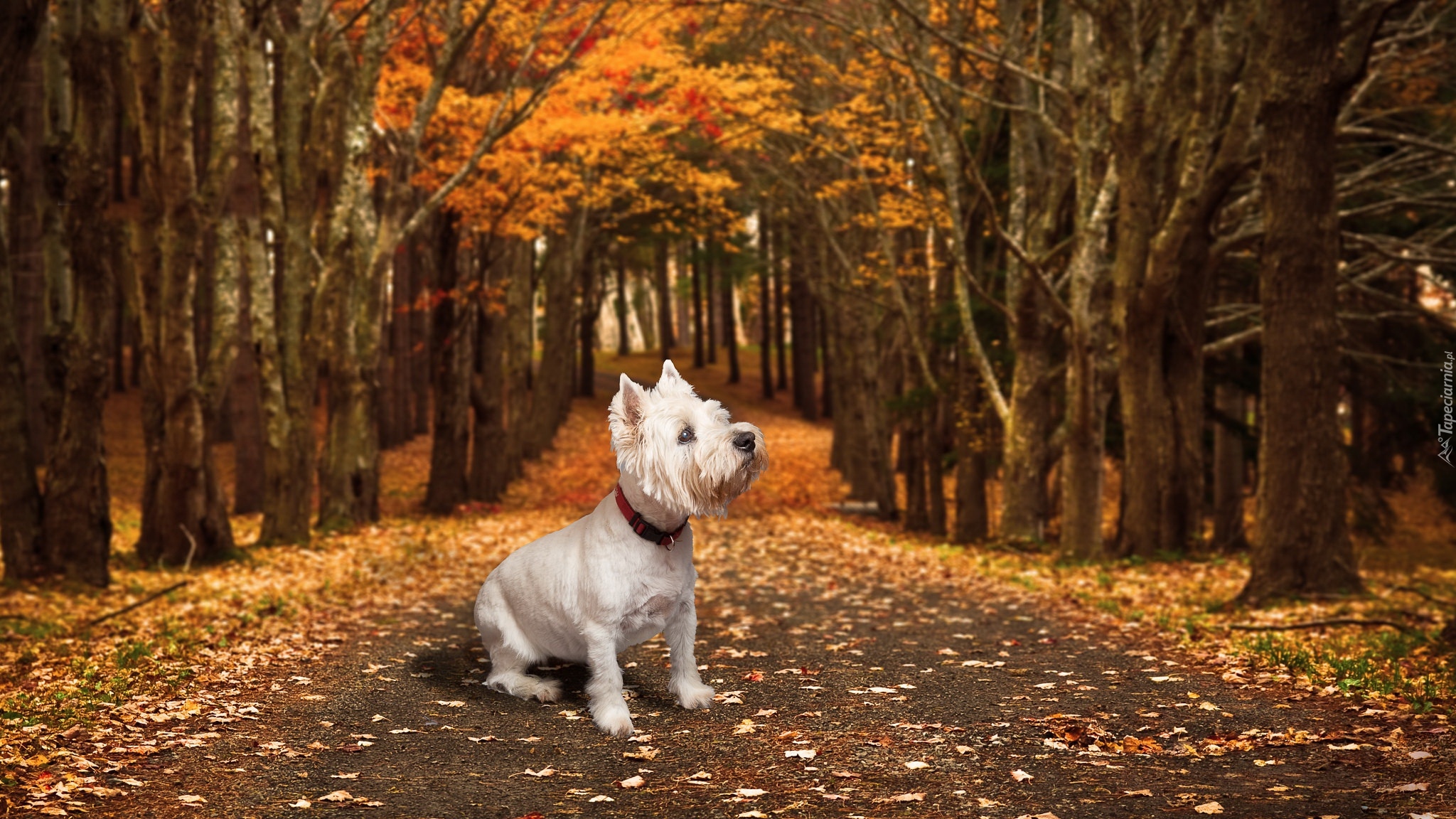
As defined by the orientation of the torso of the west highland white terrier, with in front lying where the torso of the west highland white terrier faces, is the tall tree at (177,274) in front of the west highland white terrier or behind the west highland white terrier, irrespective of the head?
behind

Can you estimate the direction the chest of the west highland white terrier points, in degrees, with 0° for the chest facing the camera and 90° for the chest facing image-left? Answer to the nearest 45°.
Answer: approximately 315°

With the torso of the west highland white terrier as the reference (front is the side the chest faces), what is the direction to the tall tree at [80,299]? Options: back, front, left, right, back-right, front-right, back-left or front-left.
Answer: back

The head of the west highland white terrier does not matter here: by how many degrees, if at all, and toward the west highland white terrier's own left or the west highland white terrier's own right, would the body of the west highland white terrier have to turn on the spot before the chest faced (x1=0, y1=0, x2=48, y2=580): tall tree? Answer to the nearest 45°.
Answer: approximately 180°

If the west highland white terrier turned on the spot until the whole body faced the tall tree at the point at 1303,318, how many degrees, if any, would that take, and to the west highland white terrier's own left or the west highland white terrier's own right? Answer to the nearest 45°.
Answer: approximately 90° to the west highland white terrier's own left
